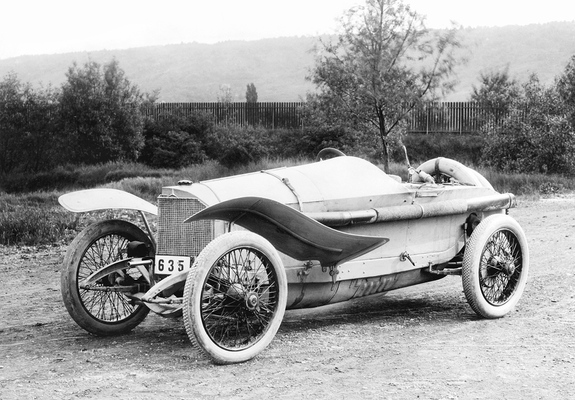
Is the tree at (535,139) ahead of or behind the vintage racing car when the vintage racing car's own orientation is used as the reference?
behind

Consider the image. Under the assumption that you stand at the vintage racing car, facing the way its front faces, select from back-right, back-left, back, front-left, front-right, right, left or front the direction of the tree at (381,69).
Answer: back-right

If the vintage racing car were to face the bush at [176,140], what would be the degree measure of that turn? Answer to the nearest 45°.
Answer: approximately 135° to its right

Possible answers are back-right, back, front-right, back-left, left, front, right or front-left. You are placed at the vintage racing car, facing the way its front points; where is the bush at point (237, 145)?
back-right

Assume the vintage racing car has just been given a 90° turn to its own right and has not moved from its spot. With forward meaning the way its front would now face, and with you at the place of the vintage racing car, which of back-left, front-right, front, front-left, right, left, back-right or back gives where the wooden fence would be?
front-right

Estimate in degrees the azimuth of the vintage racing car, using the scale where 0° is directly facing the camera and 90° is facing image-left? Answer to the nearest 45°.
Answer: approximately 45°

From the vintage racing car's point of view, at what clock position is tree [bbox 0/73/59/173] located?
The tree is roughly at 4 o'clock from the vintage racing car.
